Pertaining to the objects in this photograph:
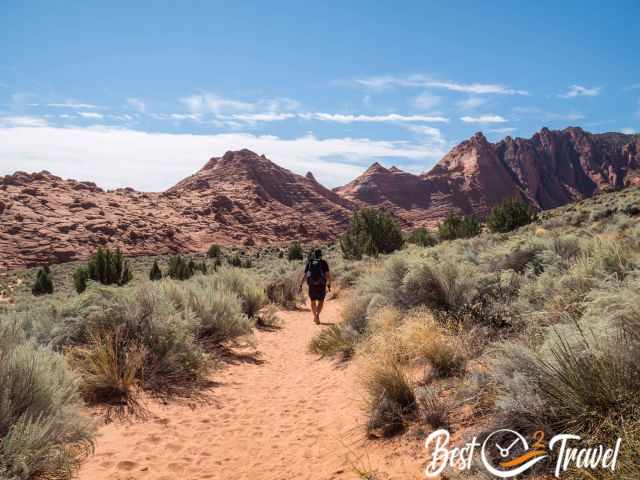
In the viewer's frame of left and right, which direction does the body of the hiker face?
facing away from the viewer

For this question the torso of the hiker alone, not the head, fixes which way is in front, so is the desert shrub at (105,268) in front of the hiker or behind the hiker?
in front

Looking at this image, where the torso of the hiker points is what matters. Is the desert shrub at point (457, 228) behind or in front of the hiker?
in front

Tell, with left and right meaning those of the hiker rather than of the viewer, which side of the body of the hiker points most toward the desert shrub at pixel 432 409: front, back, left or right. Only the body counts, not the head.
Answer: back

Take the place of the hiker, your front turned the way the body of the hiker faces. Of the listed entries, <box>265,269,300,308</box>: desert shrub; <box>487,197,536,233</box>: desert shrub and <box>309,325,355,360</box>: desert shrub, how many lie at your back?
1

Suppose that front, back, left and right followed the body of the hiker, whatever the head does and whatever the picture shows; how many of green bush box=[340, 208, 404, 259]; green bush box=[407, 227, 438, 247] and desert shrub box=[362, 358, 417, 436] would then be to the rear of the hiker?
1

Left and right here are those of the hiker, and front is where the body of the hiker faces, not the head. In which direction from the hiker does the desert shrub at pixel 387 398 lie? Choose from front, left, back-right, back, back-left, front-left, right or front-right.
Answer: back

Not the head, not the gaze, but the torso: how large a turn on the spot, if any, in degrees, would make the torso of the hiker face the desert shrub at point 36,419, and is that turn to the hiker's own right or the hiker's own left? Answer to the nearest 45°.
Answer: approximately 180°

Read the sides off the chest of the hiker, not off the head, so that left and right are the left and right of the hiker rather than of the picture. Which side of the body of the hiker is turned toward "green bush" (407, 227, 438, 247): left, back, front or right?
front
